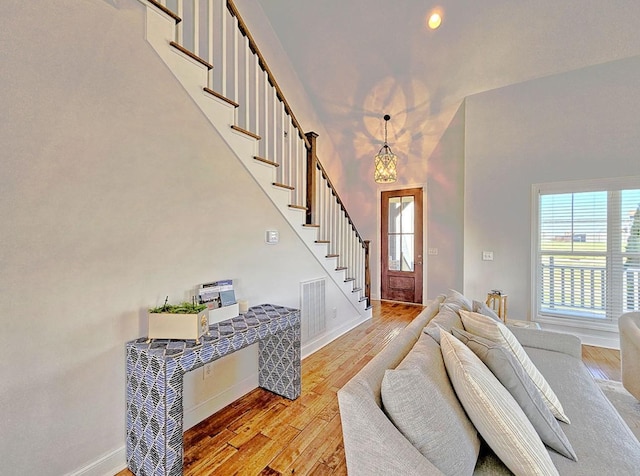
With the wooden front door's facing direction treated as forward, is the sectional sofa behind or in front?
in front

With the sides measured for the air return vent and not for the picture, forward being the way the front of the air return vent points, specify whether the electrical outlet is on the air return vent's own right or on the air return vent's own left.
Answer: on the air return vent's own right

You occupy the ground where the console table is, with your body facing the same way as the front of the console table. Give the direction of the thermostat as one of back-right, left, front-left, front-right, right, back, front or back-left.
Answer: left

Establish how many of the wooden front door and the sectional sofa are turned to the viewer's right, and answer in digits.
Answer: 1

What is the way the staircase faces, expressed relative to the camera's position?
facing away from the viewer and to the right of the viewer

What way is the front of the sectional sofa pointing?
to the viewer's right

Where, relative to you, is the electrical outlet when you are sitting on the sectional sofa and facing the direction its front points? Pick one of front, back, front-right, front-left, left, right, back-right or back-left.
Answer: back

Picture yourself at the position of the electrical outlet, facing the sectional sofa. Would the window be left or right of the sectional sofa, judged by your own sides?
left

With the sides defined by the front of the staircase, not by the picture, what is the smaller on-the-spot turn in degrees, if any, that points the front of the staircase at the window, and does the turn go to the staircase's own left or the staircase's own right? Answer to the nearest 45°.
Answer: approximately 45° to the staircase's own right

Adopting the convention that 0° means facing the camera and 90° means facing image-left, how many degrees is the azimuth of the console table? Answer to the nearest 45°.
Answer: approximately 315°
